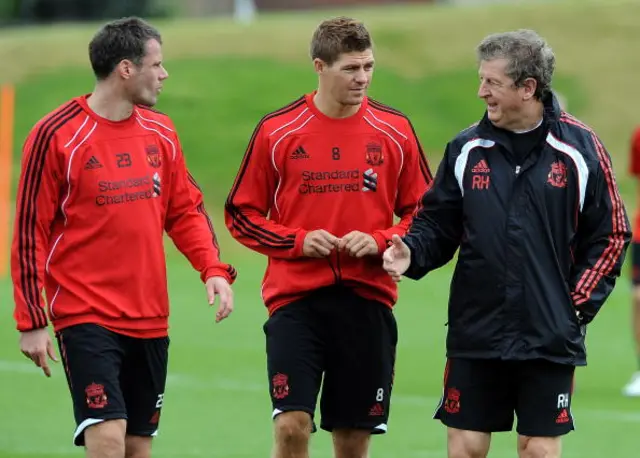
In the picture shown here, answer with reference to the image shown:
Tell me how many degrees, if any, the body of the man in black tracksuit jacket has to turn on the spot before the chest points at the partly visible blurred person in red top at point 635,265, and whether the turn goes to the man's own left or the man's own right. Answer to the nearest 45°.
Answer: approximately 180°

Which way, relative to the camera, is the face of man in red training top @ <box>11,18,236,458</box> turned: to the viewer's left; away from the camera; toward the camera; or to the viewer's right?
to the viewer's right

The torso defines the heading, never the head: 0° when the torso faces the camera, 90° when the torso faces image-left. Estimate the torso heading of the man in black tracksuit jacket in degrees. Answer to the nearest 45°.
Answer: approximately 0°

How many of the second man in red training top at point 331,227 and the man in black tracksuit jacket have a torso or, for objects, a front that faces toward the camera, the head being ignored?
2

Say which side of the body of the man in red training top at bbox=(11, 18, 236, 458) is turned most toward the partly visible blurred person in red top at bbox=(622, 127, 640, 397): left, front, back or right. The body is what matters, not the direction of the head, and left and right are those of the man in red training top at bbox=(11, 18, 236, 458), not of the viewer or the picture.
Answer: left

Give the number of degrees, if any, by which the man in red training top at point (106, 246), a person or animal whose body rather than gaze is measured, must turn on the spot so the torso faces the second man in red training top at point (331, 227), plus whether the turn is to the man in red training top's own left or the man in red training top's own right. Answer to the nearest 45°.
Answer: approximately 45° to the man in red training top's own left

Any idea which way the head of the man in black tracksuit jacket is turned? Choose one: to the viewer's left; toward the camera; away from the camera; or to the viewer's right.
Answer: to the viewer's left

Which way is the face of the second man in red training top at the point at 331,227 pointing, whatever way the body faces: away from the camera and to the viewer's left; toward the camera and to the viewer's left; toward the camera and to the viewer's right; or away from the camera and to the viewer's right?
toward the camera and to the viewer's right
